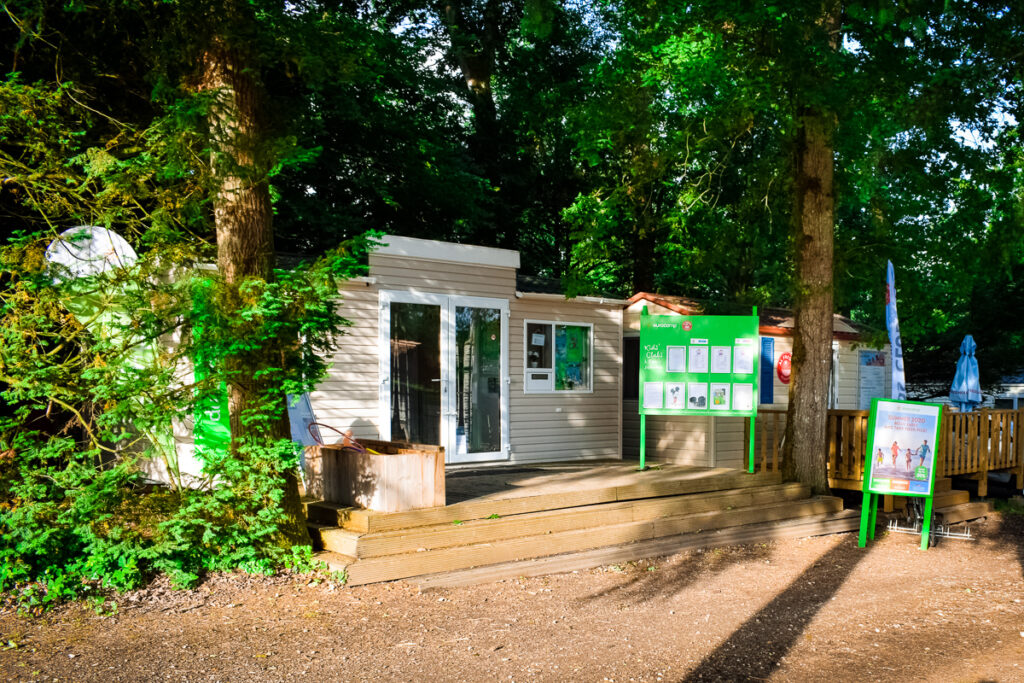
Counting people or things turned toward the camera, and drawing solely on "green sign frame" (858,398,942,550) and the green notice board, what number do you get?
2

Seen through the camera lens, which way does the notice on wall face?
facing the viewer

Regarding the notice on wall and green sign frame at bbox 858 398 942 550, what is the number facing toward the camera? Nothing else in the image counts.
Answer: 2

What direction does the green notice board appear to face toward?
toward the camera

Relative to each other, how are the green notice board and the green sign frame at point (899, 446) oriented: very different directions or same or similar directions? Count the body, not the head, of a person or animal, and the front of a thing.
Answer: same or similar directions

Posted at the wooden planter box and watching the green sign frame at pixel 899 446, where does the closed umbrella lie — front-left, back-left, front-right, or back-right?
front-left

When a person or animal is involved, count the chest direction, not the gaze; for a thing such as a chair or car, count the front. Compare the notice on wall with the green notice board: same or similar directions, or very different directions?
same or similar directions

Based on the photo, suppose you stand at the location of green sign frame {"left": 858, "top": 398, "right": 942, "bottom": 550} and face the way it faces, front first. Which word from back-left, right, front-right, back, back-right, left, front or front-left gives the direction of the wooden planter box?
front-right
